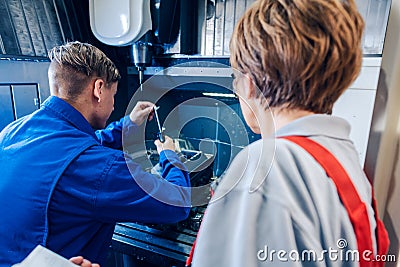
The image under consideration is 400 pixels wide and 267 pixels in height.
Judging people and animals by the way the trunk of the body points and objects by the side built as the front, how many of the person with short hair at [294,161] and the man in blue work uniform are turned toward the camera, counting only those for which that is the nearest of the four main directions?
0

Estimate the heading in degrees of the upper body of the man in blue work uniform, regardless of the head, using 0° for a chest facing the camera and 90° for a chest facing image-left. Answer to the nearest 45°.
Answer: approximately 225°

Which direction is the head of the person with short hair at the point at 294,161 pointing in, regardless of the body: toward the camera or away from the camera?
away from the camera

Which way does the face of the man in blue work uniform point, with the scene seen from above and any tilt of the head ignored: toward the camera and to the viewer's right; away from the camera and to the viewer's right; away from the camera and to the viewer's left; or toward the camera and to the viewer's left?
away from the camera and to the viewer's right

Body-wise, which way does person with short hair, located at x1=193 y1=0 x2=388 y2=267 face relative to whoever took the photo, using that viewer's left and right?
facing away from the viewer and to the left of the viewer
